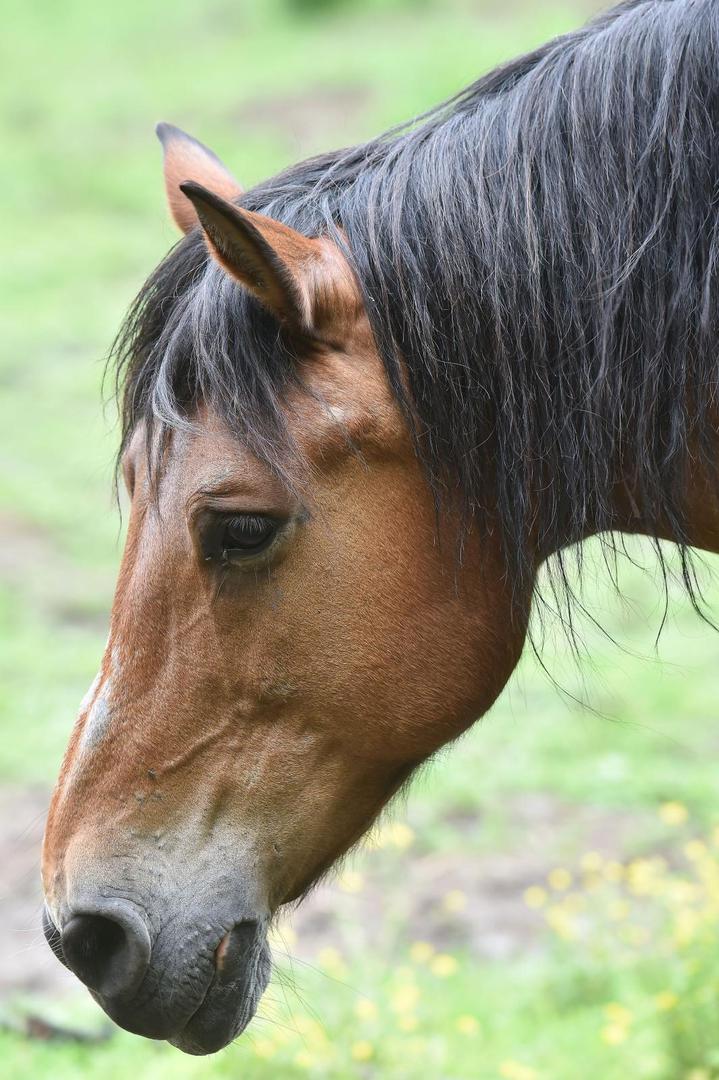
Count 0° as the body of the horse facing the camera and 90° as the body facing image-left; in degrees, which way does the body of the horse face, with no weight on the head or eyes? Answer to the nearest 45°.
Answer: approximately 90°
